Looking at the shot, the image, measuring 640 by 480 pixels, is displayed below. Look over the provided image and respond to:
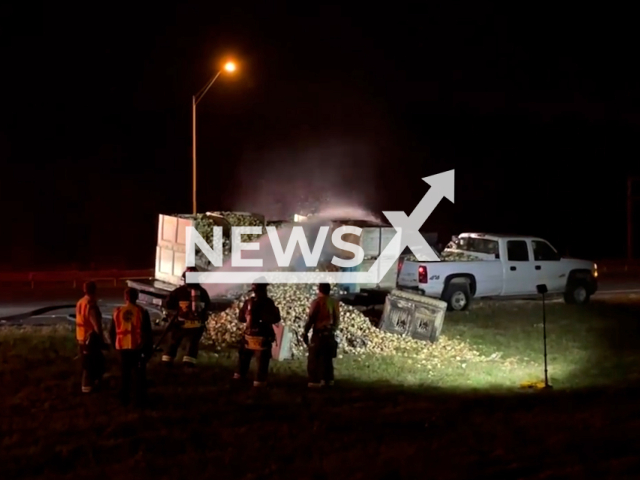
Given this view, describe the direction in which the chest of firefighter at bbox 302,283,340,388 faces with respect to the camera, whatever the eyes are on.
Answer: away from the camera

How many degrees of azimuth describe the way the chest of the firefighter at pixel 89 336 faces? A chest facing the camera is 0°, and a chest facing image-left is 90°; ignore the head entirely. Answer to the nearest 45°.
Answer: approximately 225°

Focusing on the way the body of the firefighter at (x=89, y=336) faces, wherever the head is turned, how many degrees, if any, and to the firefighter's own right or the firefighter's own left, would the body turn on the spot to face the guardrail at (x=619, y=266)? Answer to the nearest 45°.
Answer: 0° — they already face it

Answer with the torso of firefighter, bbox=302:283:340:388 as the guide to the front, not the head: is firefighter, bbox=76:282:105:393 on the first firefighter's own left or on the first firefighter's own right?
on the first firefighter's own left

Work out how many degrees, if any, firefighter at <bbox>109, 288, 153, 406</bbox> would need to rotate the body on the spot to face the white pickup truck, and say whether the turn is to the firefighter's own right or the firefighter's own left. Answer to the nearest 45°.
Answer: approximately 45° to the firefighter's own right

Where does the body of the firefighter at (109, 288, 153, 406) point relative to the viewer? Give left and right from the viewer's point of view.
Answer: facing away from the viewer

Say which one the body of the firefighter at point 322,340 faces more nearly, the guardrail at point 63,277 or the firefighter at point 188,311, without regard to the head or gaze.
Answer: the guardrail

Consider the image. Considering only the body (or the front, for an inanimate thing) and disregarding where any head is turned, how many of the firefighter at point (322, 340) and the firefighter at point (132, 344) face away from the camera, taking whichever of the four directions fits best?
2
